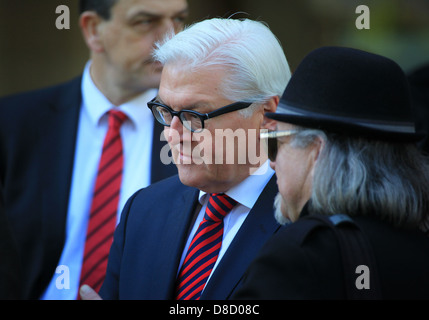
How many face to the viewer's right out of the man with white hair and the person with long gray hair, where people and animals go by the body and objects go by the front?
0

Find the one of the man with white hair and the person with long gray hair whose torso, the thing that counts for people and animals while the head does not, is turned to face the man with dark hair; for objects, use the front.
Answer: the person with long gray hair

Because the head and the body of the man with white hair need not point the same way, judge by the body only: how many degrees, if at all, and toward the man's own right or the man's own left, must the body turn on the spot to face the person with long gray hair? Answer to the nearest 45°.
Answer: approximately 90° to the man's own left

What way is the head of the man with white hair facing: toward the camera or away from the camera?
toward the camera

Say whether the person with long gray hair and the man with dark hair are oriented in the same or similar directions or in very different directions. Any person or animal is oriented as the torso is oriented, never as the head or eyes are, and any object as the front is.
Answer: very different directions

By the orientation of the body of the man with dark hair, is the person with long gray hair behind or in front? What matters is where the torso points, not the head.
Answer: in front

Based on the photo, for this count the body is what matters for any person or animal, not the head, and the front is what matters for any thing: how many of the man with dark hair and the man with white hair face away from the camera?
0

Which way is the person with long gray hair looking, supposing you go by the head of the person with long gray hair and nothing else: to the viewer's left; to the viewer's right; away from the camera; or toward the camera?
to the viewer's left

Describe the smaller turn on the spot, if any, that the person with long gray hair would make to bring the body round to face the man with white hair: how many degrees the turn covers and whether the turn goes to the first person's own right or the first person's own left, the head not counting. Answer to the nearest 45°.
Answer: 0° — they already face them

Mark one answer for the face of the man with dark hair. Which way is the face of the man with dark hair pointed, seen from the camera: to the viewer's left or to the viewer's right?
to the viewer's right

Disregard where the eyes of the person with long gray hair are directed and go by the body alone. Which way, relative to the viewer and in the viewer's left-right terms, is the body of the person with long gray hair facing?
facing away from the viewer and to the left of the viewer

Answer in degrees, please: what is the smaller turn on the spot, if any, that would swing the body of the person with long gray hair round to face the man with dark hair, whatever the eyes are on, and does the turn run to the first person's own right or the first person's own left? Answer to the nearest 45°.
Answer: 0° — they already face them

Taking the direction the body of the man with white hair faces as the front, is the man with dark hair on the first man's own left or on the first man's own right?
on the first man's own right

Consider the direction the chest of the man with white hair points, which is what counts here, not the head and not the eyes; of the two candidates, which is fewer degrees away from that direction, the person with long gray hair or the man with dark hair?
the person with long gray hair
